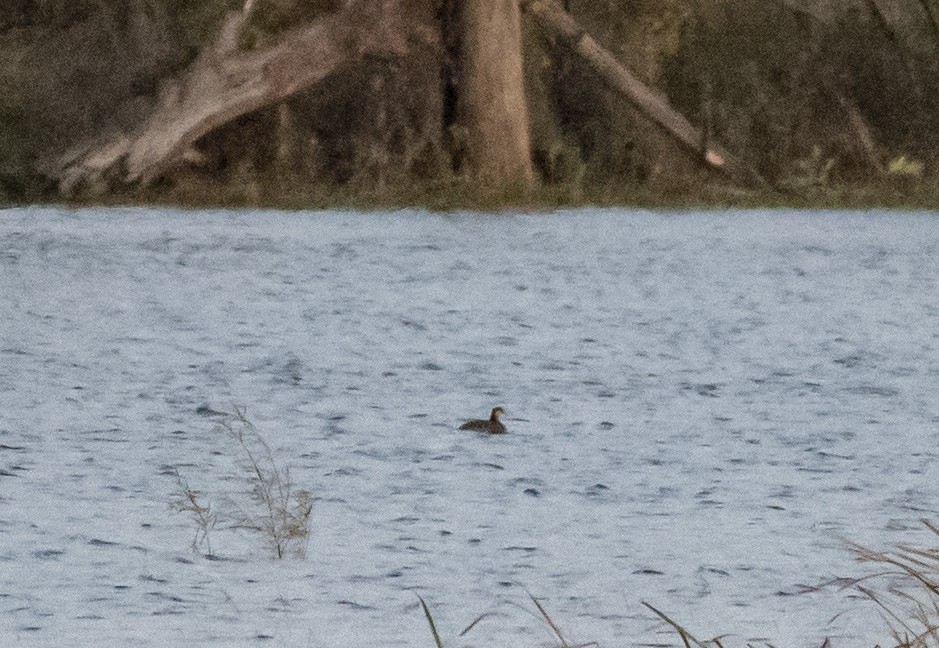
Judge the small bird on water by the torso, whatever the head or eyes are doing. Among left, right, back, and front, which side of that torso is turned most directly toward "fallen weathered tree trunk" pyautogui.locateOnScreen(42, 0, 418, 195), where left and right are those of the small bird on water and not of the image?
left

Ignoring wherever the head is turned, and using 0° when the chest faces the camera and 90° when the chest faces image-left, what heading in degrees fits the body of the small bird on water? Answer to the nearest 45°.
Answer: approximately 270°

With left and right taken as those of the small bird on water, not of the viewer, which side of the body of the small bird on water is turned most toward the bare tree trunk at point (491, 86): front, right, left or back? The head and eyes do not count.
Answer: left

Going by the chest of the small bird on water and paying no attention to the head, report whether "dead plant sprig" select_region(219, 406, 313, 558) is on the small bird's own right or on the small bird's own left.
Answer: on the small bird's own right

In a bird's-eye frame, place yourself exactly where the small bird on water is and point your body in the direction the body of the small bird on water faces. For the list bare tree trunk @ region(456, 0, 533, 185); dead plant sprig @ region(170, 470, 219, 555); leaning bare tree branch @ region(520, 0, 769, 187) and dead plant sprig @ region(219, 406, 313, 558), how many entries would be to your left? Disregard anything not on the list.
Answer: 2

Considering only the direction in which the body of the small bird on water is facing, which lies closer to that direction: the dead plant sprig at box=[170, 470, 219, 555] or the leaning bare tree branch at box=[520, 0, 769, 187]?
the leaning bare tree branch

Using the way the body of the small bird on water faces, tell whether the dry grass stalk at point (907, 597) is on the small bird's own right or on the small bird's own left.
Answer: on the small bird's own right

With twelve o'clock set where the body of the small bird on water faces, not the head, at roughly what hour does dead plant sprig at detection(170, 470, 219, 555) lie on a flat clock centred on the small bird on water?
The dead plant sprig is roughly at 4 o'clock from the small bird on water.

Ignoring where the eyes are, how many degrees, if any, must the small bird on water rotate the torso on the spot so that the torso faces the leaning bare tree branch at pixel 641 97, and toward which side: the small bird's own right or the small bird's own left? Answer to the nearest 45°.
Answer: approximately 90° to the small bird's own left
